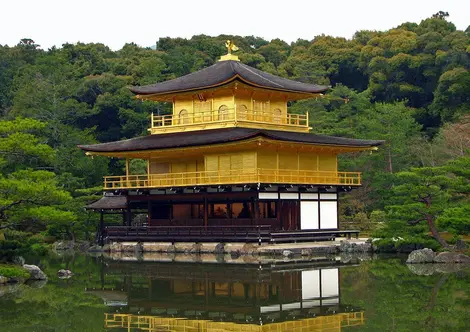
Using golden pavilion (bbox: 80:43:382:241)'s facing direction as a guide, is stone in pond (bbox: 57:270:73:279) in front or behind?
in front

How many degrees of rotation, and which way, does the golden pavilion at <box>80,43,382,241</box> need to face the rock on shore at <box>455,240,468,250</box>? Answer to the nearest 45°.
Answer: approximately 90° to its left

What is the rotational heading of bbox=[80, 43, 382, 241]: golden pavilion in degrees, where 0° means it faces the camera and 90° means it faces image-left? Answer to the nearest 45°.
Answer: approximately 45°

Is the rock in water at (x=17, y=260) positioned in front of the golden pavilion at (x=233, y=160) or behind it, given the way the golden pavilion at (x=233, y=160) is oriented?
in front

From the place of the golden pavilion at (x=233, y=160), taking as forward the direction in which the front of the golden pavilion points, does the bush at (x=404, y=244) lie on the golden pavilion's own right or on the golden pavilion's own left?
on the golden pavilion's own left

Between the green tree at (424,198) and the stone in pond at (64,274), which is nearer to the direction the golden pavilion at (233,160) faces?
the stone in pond

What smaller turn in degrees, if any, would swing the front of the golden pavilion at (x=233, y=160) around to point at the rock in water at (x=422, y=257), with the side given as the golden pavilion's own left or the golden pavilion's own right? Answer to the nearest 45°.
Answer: approximately 90° to the golden pavilion's own left
